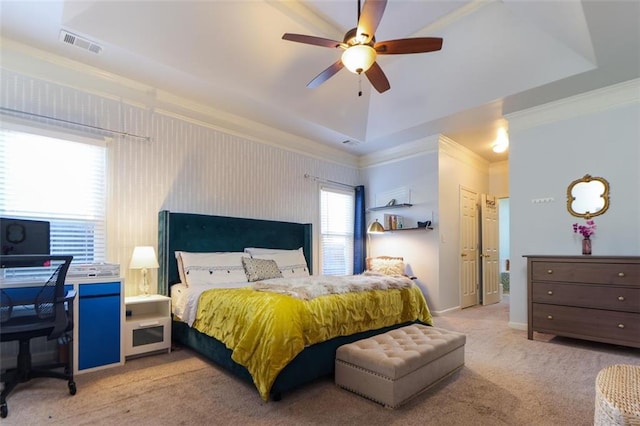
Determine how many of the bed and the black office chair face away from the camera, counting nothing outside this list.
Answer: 1

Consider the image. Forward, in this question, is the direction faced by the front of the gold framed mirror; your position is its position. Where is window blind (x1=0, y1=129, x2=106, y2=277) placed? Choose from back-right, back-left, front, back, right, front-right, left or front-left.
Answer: front-right

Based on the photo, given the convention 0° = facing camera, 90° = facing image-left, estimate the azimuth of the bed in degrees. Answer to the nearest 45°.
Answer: approximately 315°

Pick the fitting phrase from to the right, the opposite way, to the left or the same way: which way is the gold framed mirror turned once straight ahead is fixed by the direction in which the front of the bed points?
to the right

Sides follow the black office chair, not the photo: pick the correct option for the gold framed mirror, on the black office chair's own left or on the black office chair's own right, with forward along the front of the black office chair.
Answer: on the black office chair's own right

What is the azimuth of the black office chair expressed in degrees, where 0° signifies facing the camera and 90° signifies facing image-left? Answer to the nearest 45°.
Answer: approximately 180°

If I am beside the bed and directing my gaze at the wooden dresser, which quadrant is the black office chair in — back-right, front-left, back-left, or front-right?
back-right

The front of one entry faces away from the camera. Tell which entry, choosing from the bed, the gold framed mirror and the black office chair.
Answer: the black office chair

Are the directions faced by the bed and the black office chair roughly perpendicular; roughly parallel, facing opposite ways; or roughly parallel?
roughly parallel, facing opposite ways

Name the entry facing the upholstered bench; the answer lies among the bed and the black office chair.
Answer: the bed

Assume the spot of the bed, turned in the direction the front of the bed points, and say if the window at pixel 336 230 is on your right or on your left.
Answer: on your left

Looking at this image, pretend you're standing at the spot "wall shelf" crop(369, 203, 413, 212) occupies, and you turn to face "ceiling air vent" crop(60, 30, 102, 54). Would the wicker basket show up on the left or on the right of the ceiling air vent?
left

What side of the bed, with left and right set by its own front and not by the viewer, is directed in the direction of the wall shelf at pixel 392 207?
left
